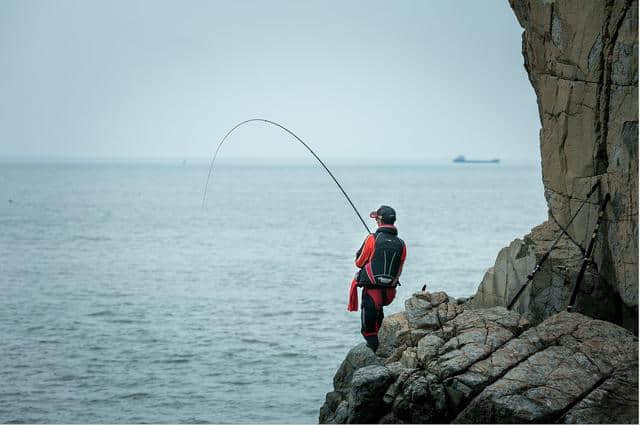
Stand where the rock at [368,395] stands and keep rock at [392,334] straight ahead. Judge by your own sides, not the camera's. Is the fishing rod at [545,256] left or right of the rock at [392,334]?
right

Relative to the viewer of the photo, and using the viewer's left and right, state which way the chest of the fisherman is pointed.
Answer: facing away from the viewer and to the left of the viewer

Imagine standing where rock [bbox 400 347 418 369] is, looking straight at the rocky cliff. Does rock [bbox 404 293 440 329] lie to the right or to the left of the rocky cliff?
left

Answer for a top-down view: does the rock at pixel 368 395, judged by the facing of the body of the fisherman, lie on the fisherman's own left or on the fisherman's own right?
on the fisherman's own left

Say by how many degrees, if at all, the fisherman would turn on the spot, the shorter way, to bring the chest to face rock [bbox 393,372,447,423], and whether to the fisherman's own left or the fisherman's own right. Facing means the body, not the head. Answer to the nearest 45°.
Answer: approximately 135° to the fisherman's own left

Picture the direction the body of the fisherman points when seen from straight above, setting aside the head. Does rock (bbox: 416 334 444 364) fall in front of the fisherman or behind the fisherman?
behind

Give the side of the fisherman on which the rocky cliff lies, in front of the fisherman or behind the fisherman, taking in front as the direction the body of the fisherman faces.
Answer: behind

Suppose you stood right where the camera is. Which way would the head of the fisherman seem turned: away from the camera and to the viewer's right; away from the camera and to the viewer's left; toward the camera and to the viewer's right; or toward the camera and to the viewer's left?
away from the camera and to the viewer's left
